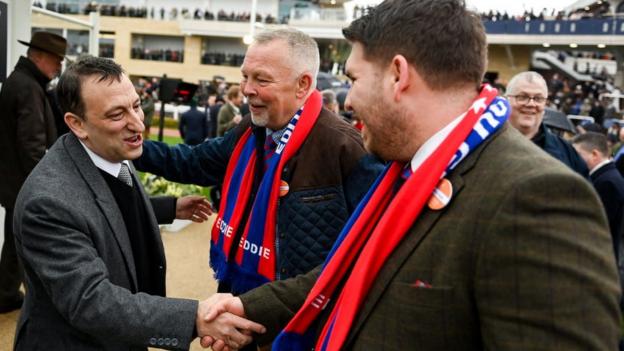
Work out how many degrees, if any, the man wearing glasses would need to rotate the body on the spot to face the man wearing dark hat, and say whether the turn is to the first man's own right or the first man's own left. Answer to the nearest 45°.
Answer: approximately 90° to the first man's own right

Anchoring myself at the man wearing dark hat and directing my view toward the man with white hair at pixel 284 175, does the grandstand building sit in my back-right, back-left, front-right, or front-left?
back-left

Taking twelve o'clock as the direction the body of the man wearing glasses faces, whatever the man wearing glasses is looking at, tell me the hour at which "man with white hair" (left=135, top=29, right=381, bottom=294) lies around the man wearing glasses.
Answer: The man with white hair is roughly at 1 o'clock from the man wearing glasses.

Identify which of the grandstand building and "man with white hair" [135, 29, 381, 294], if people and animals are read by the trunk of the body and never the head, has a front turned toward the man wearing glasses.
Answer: the grandstand building

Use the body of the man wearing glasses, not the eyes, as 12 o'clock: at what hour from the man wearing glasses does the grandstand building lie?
The grandstand building is roughly at 5 o'clock from the man wearing glasses.

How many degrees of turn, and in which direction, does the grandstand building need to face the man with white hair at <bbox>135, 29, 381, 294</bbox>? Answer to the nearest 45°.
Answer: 0° — it already faces them

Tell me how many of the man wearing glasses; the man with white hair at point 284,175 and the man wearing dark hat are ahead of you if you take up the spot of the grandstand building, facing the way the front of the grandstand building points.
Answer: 3

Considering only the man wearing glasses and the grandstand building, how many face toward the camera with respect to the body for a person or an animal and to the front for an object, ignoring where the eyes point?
2

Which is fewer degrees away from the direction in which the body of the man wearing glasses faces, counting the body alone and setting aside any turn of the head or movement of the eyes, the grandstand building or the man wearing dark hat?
the man wearing dark hat
